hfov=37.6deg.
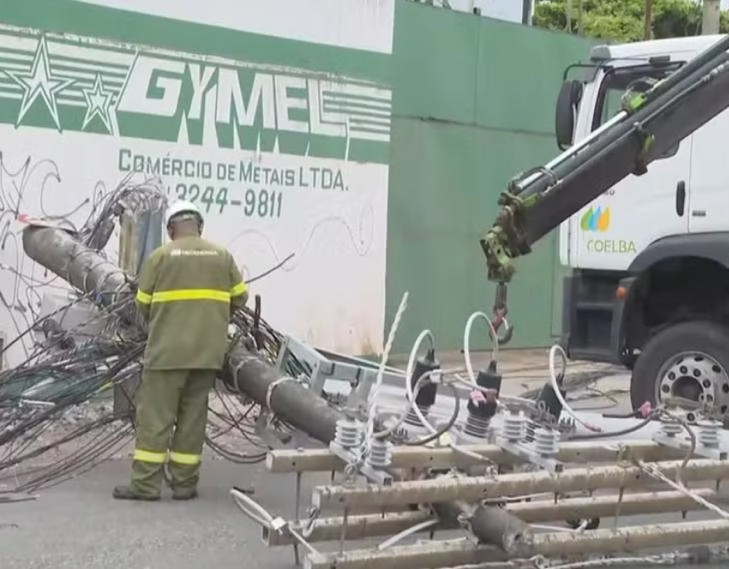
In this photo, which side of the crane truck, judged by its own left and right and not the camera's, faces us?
left

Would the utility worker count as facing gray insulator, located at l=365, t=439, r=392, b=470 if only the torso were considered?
no

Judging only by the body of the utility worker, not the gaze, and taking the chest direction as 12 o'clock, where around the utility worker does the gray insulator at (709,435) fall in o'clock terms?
The gray insulator is roughly at 4 o'clock from the utility worker.

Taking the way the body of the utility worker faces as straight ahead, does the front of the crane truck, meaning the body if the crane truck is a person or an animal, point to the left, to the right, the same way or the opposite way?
to the left

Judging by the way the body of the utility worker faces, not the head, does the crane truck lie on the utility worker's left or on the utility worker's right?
on the utility worker's right

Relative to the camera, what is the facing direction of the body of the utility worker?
away from the camera

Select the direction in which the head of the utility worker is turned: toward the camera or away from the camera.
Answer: away from the camera

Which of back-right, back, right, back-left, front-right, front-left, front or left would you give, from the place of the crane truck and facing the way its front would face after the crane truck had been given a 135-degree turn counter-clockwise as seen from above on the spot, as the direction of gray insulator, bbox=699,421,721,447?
front-right

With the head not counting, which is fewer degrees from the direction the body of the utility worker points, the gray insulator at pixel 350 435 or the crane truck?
the crane truck

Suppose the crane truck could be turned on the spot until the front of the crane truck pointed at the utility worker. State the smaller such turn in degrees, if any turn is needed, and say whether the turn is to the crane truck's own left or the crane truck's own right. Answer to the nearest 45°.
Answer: approximately 45° to the crane truck's own left
